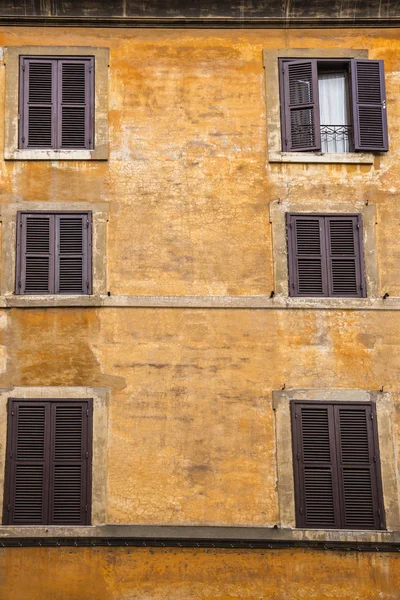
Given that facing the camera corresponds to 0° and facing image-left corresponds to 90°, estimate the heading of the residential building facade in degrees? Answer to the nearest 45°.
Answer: approximately 0°
